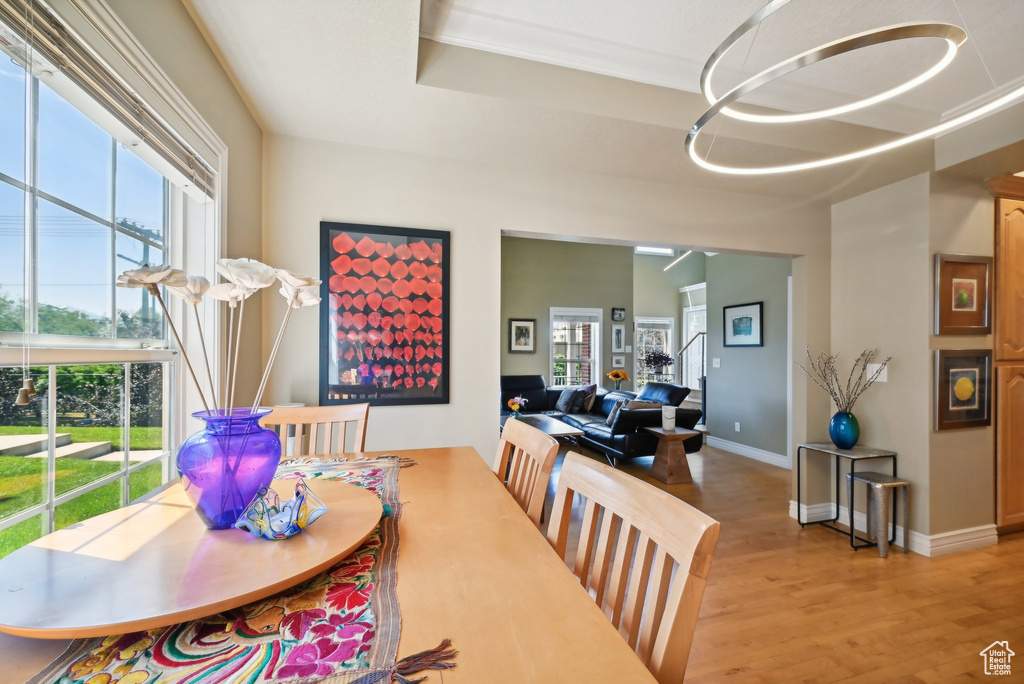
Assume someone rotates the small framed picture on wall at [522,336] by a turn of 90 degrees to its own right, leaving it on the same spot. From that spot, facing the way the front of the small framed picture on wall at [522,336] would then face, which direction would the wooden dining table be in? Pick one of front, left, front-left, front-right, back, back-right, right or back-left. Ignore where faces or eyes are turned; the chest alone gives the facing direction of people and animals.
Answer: left

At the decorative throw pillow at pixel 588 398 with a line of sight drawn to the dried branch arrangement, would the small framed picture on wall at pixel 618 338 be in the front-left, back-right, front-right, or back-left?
back-left

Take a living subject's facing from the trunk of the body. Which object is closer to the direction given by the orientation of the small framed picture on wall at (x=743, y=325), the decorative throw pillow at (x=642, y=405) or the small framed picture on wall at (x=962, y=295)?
the decorative throw pillow

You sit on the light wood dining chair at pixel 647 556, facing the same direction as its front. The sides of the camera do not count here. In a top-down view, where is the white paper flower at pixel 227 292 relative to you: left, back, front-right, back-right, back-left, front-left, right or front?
front-right

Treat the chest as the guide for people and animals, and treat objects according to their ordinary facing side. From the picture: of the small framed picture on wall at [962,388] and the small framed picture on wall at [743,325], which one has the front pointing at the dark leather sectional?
the small framed picture on wall at [743,325]

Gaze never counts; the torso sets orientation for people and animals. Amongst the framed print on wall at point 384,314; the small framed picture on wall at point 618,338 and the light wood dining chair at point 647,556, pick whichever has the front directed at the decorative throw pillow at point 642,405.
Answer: the small framed picture on wall

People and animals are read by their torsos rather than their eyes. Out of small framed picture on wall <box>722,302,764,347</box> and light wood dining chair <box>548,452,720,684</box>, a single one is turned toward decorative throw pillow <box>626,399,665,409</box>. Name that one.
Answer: the small framed picture on wall

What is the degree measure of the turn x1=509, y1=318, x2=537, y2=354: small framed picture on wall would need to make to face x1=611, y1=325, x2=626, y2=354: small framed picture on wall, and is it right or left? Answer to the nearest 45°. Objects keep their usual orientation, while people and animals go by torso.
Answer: approximately 90° to its left

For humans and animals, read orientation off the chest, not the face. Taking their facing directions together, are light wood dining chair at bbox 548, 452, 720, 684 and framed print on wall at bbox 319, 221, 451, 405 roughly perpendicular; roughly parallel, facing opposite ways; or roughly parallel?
roughly perpendicular

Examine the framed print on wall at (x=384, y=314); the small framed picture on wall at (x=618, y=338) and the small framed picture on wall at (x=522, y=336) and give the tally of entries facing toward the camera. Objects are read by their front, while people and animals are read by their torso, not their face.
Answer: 3

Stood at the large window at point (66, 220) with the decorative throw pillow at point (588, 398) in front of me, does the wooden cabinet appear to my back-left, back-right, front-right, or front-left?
front-right

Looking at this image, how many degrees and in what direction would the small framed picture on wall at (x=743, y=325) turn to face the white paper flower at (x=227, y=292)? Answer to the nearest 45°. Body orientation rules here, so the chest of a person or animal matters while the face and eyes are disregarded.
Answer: approximately 45° to its left

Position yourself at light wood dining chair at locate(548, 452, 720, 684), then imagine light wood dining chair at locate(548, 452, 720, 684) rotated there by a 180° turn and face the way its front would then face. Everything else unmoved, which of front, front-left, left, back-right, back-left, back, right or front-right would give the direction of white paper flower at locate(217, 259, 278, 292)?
back-left

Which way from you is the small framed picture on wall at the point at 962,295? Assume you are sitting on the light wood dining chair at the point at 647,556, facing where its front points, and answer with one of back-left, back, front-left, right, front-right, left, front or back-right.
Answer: back

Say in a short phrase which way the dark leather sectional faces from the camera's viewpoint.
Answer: facing the viewer and to the left of the viewer

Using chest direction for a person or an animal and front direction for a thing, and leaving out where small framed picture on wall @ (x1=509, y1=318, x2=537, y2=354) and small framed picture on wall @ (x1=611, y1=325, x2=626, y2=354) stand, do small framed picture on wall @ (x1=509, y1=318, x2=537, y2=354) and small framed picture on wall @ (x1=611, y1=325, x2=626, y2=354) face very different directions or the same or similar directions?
same or similar directions

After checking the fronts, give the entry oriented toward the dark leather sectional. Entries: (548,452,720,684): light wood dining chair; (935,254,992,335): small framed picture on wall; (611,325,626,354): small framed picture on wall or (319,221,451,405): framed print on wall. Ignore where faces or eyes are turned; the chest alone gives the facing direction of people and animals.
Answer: (611,325,626,354): small framed picture on wall

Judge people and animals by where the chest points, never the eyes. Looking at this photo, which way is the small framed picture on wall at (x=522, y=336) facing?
toward the camera
